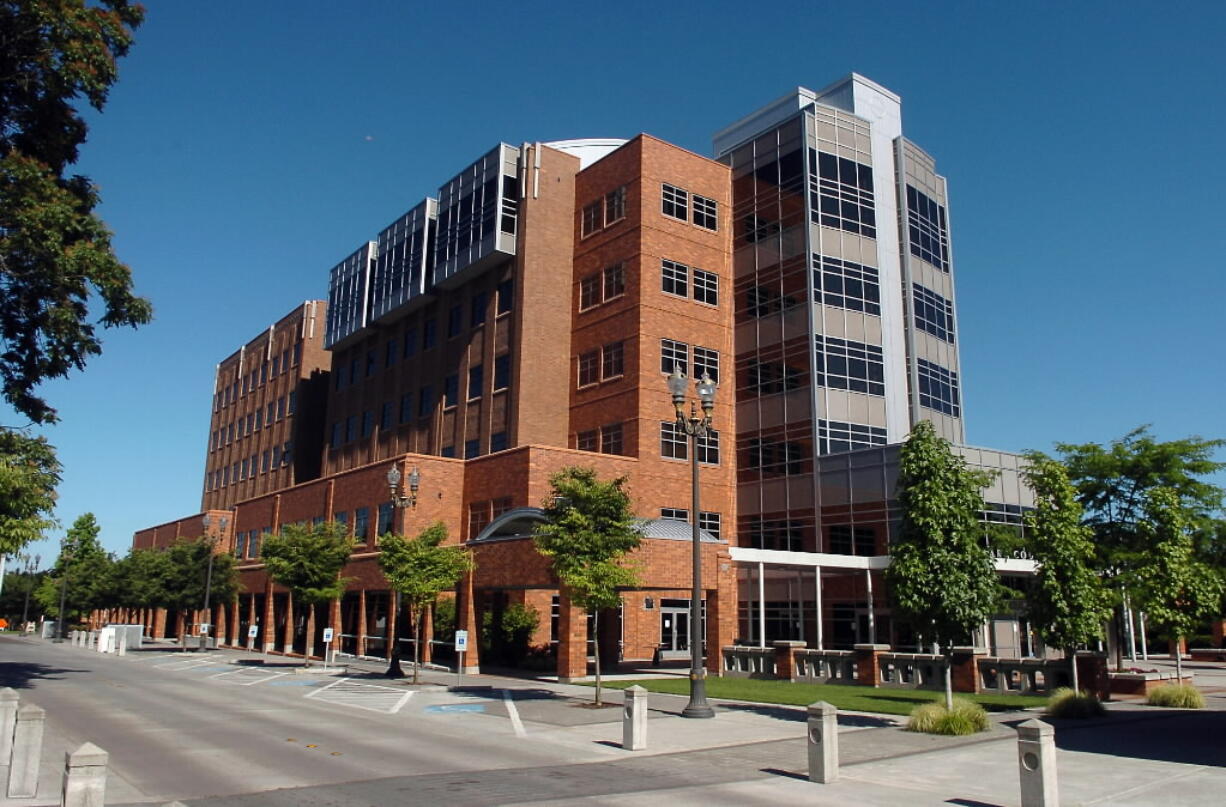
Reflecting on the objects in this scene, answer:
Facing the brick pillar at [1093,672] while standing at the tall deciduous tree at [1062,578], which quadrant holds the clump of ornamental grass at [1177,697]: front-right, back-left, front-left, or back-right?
front-right

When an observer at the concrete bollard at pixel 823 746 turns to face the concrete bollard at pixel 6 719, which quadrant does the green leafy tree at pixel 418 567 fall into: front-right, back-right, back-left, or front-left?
front-right

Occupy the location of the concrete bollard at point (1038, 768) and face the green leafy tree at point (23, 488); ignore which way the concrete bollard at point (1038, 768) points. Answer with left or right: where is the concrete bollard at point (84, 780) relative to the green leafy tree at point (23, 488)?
left

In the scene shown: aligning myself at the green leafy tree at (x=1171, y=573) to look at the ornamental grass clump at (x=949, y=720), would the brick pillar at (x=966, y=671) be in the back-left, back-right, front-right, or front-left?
front-right
